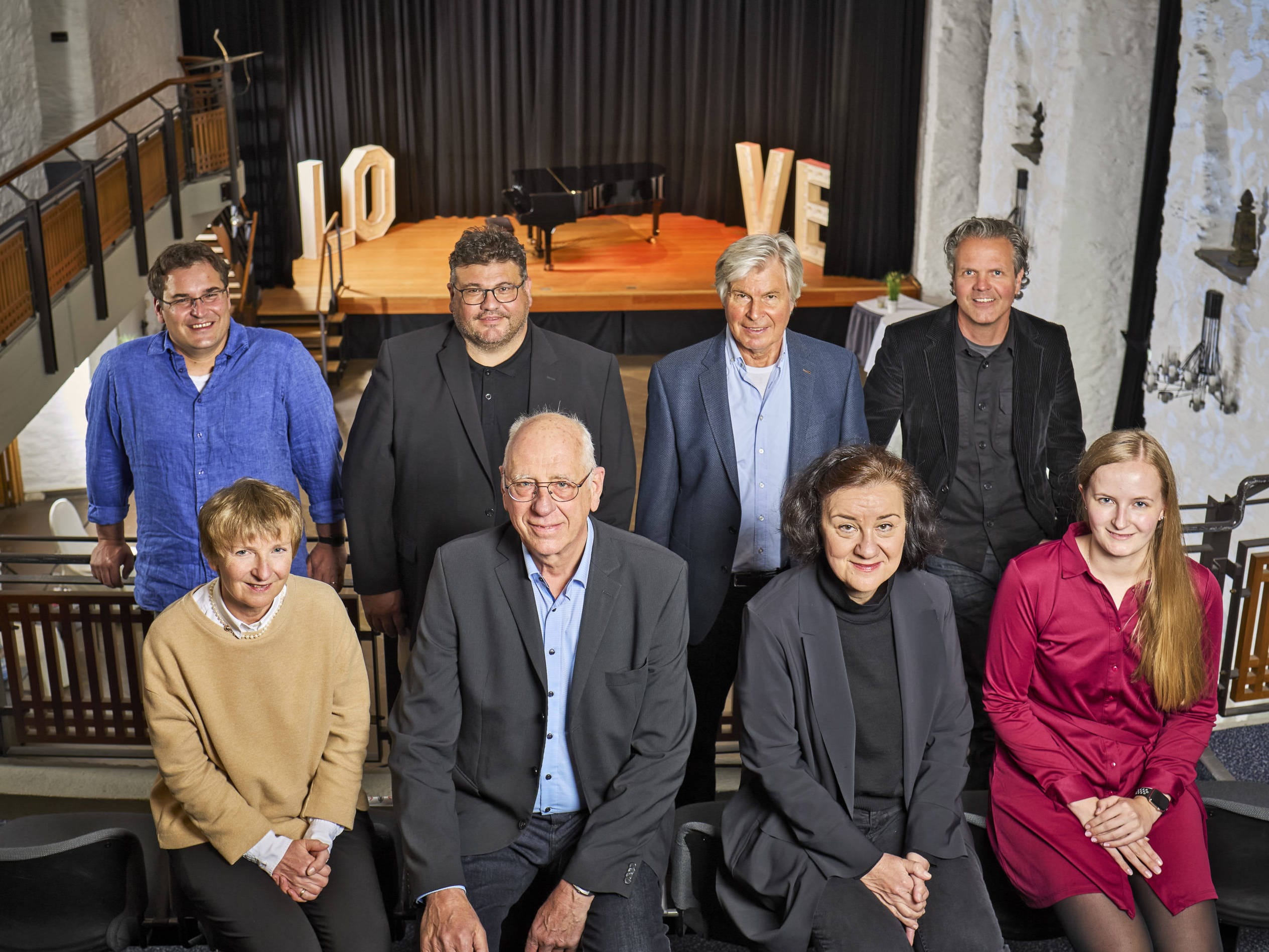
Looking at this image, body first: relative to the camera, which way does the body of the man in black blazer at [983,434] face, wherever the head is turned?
toward the camera

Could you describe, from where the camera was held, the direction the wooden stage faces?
facing the viewer

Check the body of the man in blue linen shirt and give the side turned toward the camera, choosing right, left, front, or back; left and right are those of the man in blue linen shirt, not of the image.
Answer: front

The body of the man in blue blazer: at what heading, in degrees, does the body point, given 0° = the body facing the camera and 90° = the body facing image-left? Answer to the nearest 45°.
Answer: approximately 0°

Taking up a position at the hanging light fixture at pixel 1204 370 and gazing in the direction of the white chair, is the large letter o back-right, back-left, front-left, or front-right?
front-right

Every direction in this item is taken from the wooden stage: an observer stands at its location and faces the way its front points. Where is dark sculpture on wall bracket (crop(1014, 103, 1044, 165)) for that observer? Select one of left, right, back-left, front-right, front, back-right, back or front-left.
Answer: front-left

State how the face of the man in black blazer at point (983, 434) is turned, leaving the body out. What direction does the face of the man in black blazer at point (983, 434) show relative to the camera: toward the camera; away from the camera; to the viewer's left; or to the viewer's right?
toward the camera

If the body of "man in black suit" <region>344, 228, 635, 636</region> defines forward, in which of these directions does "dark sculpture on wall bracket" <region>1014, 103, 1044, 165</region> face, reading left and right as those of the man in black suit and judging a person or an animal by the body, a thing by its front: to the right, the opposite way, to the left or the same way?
to the right

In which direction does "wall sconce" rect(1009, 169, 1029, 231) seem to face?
to the viewer's left

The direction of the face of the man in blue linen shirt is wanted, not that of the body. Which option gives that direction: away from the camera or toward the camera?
toward the camera

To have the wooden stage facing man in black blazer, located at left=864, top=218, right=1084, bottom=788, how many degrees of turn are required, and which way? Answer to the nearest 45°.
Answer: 0° — it already faces them

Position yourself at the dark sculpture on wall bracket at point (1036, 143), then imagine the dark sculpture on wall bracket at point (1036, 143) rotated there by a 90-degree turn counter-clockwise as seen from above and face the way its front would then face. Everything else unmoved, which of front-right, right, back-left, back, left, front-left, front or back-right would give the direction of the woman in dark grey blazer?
front

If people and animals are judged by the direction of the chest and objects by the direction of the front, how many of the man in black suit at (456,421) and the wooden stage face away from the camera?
0

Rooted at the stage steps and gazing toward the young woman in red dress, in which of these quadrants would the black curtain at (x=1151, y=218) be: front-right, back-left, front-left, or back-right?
front-left

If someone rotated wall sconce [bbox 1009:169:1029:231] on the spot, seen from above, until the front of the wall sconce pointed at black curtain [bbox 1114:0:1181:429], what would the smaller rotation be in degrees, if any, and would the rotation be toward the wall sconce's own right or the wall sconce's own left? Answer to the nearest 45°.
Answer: approximately 135° to the wall sconce's own left

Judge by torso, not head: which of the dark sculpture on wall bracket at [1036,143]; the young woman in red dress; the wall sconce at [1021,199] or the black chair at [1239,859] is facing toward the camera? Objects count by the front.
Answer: the young woman in red dress
